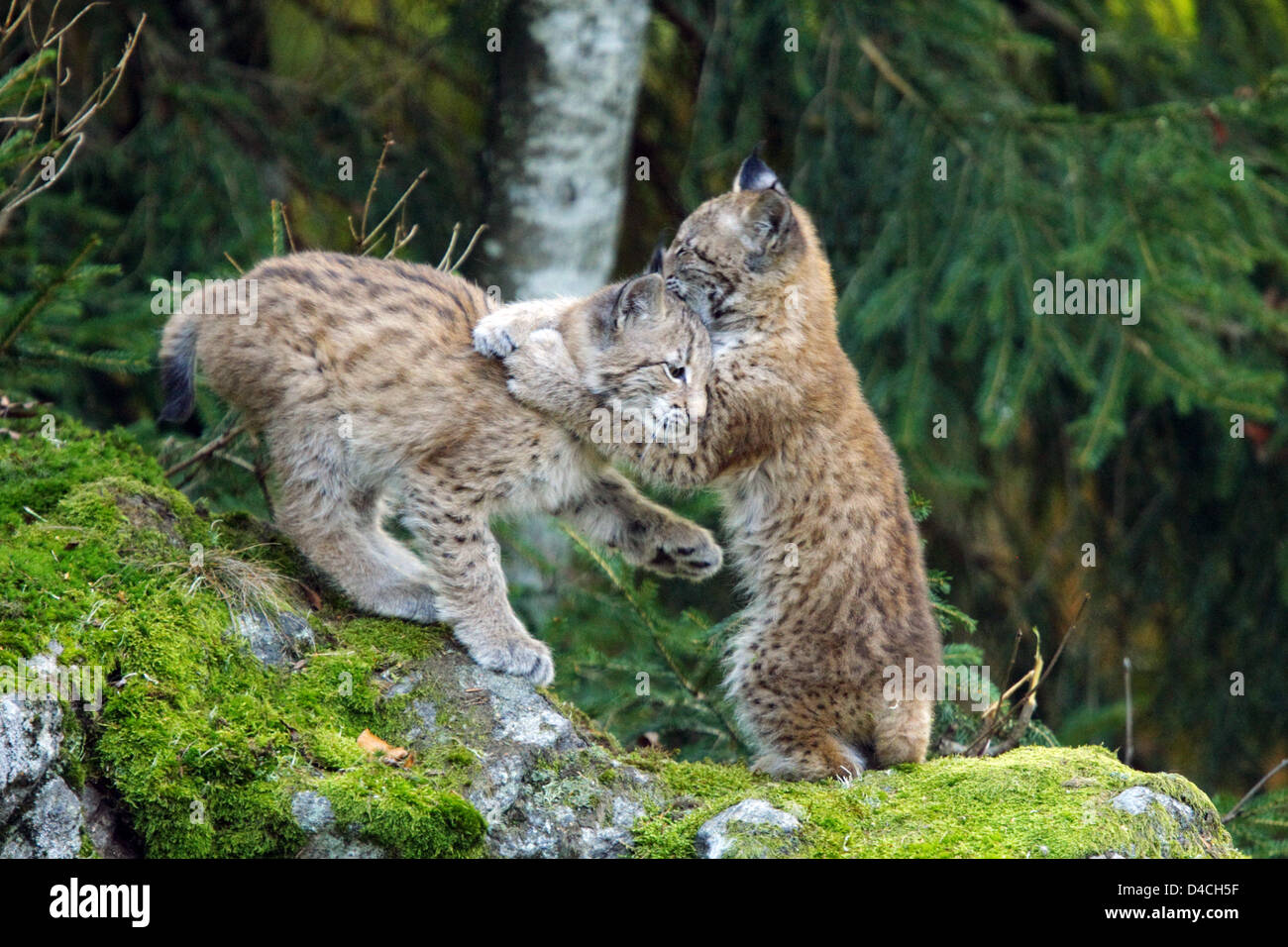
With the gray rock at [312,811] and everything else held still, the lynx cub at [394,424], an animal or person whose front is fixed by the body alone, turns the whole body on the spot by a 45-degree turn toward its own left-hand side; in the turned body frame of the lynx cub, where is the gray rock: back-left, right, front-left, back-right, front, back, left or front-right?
back-right

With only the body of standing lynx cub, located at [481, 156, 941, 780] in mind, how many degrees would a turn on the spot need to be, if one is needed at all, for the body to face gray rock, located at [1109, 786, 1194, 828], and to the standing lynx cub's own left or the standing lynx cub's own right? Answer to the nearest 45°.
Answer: approximately 135° to the standing lynx cub's own left

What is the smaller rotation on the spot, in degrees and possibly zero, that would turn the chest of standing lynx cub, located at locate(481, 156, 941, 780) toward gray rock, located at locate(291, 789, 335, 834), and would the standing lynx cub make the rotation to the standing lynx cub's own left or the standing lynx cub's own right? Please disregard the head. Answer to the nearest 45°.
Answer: approximately 45° to the standing lynx cub's own left

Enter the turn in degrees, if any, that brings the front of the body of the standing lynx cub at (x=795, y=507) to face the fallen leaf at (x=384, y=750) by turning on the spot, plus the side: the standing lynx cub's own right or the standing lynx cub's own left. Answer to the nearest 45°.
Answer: approximately 45° to the standing lynx cub's own left

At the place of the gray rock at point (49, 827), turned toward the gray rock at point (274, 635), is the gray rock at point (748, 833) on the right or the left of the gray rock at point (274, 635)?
right

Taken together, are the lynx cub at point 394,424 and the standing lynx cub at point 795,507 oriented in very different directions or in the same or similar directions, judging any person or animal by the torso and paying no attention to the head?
very different directions

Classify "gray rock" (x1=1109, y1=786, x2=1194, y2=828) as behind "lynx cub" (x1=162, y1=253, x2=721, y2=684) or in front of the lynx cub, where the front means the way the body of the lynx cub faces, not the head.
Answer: in front

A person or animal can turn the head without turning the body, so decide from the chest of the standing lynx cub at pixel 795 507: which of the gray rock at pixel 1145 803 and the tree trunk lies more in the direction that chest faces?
the tree trunk

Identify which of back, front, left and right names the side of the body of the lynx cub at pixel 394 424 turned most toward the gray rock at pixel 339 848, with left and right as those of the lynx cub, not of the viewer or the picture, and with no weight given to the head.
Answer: right

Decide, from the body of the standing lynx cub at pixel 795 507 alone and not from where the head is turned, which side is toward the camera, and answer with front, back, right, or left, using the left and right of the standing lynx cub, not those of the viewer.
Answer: left

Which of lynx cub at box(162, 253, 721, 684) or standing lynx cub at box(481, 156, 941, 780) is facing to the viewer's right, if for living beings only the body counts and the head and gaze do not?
the lynx cub

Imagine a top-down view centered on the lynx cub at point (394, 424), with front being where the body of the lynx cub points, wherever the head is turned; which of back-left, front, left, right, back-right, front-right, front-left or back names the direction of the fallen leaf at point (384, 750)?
right

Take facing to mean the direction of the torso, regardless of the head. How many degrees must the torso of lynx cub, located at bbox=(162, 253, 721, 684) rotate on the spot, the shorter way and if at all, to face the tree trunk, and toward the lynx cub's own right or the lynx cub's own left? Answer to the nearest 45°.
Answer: approximately 90° to the lynx cub's own left

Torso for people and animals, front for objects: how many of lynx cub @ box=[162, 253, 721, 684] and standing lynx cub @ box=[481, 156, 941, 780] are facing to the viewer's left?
1

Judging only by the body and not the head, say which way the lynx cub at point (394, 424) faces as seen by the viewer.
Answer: to the viewer's right

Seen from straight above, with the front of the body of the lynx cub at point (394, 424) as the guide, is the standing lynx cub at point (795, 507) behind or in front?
in front
